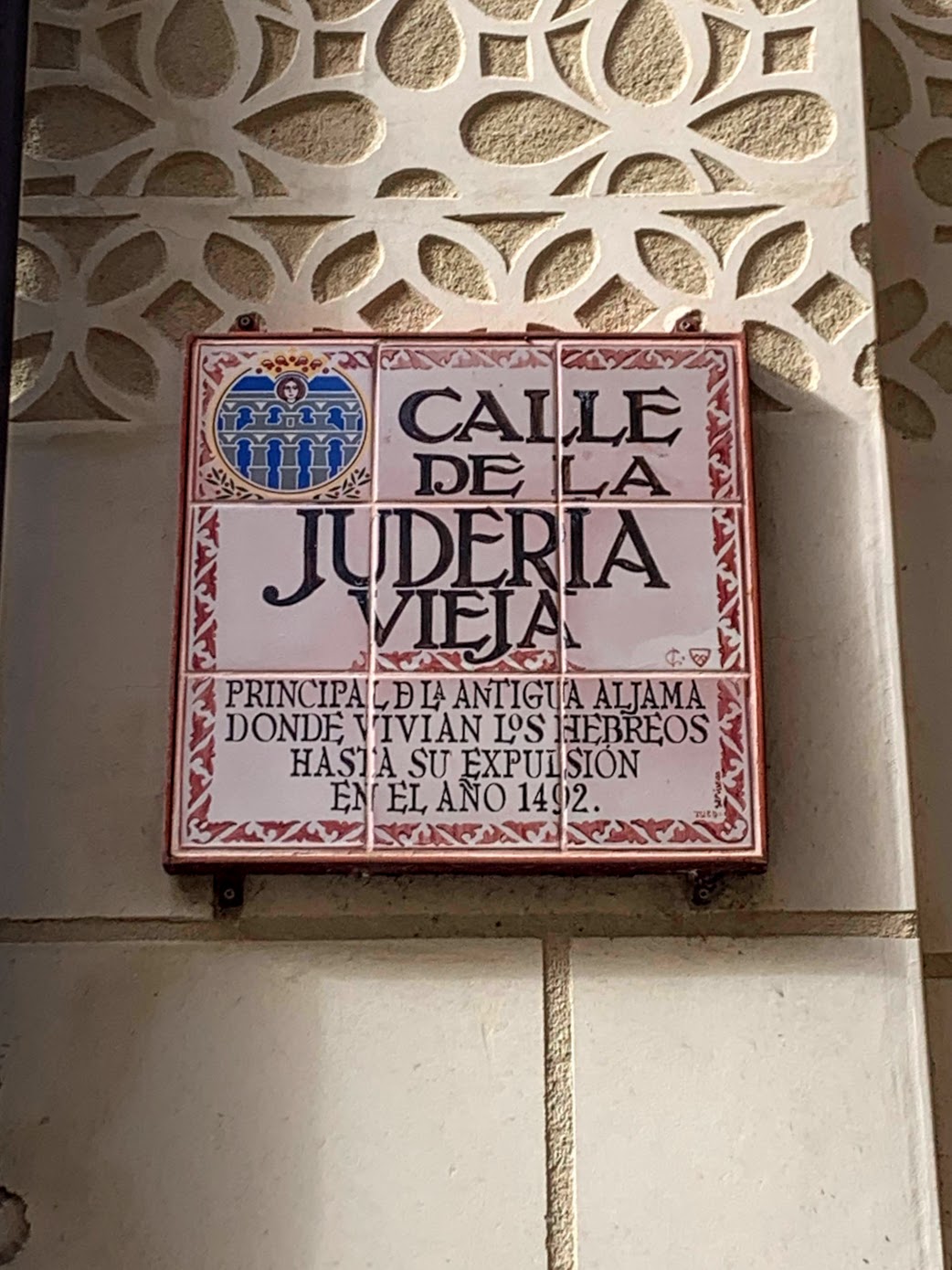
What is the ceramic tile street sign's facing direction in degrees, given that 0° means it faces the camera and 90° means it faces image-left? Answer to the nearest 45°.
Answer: approximately 0°
